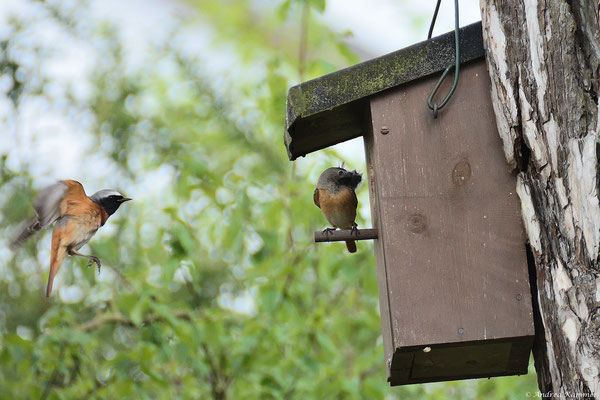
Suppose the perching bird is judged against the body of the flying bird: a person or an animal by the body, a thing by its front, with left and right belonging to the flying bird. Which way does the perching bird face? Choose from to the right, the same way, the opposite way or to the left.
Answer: to the right

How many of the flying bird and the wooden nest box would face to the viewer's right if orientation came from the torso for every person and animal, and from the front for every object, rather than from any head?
1

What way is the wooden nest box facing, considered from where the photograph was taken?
facing to the left of the viewer

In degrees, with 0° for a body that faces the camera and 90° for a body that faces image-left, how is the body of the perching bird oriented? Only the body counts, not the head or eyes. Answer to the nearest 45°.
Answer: approximately 315°

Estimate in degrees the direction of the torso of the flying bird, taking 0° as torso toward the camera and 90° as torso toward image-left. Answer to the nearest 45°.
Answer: approximately 270°
